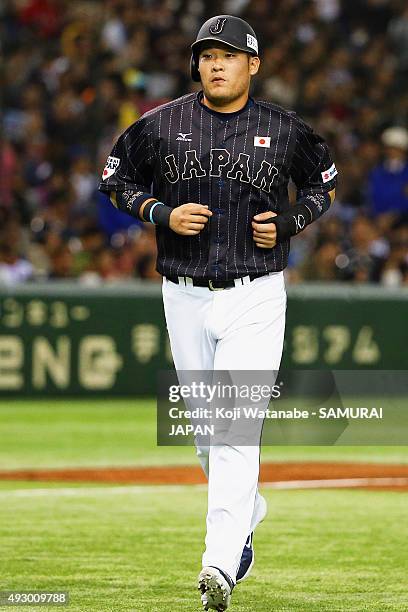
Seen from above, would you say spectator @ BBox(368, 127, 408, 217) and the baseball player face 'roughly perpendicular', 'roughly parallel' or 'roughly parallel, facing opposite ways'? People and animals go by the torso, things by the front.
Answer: roughly parallel

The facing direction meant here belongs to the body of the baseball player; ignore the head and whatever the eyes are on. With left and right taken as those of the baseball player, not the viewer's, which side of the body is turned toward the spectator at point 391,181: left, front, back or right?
back

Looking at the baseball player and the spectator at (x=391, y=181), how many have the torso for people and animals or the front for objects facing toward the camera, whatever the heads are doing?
2

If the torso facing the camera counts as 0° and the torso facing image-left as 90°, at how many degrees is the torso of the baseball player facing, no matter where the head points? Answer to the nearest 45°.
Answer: approximately 0°

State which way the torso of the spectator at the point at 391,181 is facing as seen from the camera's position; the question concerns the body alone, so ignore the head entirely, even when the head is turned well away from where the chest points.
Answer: toward the camera

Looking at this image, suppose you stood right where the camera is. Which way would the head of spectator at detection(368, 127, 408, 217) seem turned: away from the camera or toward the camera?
toward the camera

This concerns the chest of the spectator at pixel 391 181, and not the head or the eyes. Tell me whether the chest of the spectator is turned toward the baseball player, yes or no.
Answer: yes
